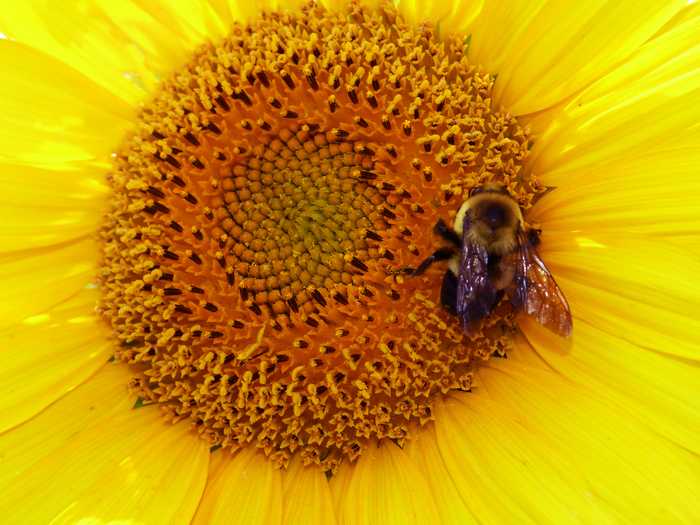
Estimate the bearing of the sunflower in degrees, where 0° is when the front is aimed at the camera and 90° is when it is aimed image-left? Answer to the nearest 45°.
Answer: approximately 0°

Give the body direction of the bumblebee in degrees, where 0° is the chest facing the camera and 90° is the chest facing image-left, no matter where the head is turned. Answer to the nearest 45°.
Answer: approximately 180°
